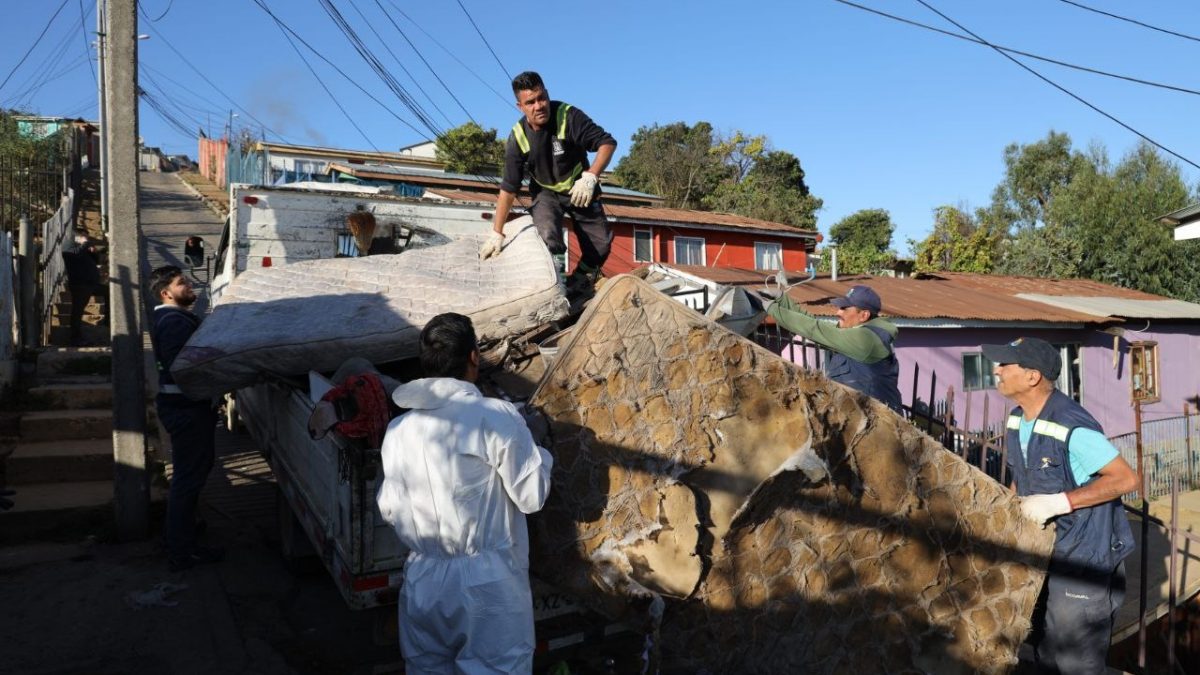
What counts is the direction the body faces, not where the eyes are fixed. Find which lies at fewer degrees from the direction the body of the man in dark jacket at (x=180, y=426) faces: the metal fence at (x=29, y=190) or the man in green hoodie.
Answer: the man in green hoodie

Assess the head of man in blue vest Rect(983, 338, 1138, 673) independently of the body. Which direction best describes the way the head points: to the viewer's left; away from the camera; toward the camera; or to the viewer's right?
to the viewer's left

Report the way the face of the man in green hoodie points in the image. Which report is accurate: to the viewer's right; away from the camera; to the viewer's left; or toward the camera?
to the viewer's left

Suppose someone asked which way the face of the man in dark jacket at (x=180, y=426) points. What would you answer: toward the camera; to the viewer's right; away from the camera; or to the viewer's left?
to the viewer's right

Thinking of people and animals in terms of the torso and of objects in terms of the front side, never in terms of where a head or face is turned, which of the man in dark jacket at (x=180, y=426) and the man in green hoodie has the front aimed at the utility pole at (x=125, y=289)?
the man in green hoodie

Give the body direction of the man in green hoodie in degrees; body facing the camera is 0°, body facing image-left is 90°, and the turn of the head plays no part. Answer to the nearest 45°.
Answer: approximately 90°

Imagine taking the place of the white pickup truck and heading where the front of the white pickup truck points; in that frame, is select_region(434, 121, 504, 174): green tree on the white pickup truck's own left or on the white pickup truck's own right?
on the white pickup truck's own right

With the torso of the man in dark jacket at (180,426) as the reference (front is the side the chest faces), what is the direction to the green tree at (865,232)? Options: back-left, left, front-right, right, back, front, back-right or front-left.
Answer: front-left

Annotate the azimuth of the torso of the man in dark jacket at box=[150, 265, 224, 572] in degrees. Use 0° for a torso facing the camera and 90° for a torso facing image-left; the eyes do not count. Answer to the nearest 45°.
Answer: approximately 270°

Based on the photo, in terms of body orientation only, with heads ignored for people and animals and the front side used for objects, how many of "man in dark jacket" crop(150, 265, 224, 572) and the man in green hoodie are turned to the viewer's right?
1

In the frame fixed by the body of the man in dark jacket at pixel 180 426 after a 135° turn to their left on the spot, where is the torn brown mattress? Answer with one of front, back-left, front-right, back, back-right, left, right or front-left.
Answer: back
